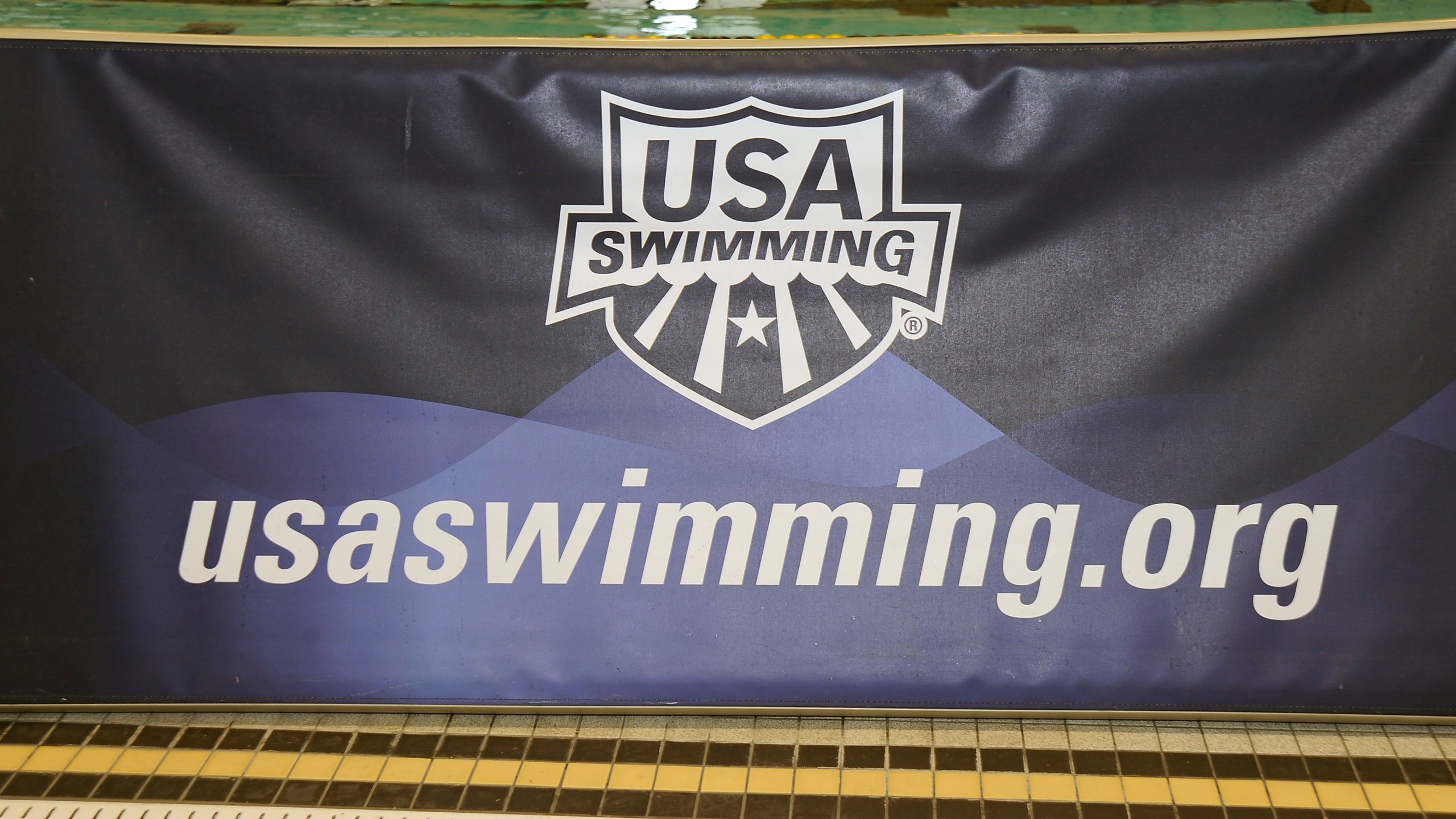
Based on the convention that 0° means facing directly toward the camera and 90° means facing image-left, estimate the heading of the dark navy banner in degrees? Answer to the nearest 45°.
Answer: approximately 0°

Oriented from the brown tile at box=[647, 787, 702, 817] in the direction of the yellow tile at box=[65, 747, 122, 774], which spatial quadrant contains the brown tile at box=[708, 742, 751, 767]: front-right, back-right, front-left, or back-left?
back-right

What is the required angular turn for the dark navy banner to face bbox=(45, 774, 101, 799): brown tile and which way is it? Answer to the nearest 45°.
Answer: approximately 90° to its right

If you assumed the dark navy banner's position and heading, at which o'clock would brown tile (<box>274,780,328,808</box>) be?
The brown tile is roughly at 2 o'clock from the dark navy banner.
